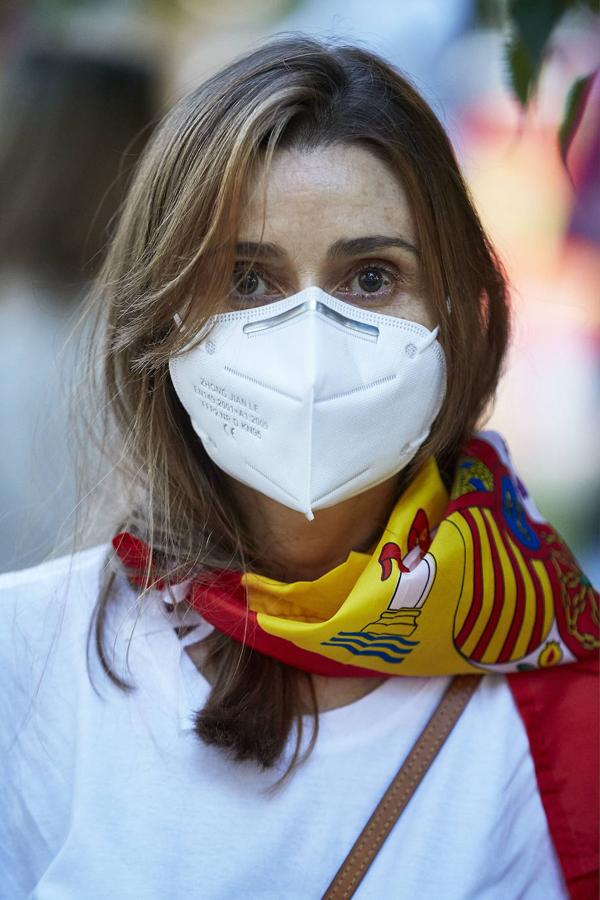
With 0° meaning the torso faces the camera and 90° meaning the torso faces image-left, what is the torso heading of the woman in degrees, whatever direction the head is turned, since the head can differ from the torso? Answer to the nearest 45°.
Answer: approximately 0°
